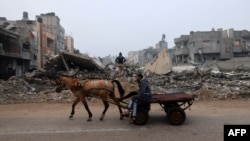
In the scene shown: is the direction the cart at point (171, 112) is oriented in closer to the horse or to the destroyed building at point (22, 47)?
the horse

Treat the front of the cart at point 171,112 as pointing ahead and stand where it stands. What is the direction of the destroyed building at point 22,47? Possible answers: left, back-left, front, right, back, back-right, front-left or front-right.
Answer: front-right

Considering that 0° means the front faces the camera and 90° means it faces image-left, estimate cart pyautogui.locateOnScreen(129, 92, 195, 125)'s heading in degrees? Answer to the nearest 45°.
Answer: approximately 90°

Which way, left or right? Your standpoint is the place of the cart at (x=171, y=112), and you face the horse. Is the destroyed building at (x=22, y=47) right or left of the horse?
right

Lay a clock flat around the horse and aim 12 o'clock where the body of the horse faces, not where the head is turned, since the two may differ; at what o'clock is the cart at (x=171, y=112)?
The cart is roughly at 7 o'clock from the horse.

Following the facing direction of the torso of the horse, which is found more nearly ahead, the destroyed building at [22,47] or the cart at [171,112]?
the destroyed building

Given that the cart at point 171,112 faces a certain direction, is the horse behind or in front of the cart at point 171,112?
in front

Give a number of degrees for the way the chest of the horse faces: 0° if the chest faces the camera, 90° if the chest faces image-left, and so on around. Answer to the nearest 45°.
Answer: approximately 90°

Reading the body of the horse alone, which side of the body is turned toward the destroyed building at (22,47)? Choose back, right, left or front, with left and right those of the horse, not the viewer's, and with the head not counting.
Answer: right

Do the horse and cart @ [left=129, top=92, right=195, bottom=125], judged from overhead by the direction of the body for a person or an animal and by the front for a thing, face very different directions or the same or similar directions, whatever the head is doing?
same or similar directions

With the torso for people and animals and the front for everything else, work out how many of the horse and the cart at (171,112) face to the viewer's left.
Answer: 2
